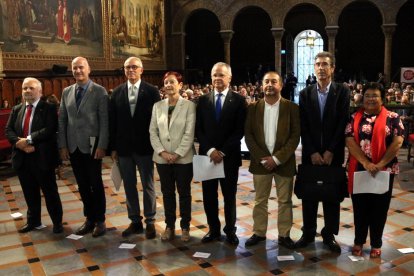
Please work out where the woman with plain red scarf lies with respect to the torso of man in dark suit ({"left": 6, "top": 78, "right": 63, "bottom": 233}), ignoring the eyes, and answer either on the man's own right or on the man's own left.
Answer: on the man's own left

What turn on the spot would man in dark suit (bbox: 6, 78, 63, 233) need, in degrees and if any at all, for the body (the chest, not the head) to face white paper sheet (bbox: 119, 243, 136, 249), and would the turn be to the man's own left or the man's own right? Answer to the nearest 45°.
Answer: approximately 90° to the man's own left

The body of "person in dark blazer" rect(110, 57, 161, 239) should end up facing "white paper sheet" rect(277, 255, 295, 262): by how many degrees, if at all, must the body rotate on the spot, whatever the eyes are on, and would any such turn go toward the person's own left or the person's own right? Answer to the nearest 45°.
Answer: approximately 45° to the person's own left

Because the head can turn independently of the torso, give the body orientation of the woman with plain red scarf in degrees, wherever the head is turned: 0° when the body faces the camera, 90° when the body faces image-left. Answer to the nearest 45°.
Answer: approximately 0°

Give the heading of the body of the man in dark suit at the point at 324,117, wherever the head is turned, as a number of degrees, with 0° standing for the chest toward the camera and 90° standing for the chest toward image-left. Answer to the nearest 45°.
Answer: approximately 0°

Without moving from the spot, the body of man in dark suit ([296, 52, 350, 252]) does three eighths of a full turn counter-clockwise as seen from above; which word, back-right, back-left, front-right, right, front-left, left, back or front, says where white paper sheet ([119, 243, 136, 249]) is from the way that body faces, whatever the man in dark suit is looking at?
back-left

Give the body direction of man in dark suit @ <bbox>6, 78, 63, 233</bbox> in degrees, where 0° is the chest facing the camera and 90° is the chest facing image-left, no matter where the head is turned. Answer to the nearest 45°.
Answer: approximately 45°
